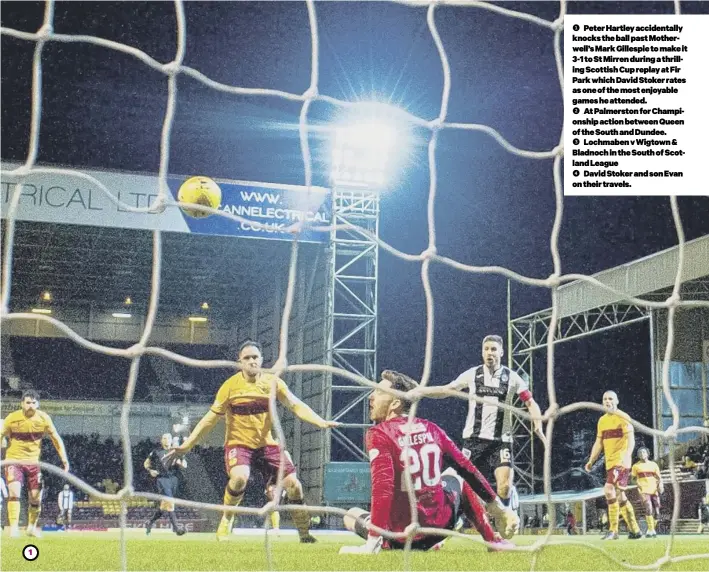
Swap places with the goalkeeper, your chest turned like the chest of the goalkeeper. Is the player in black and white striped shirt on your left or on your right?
on your right

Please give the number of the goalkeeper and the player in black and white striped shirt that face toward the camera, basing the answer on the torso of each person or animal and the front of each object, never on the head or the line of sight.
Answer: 1

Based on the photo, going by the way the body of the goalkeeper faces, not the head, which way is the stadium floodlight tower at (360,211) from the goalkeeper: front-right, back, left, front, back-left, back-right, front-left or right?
front-right

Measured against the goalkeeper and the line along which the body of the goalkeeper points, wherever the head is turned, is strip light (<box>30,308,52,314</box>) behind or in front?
in front

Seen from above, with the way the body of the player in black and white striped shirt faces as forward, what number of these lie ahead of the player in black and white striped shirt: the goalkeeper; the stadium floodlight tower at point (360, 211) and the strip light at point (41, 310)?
1

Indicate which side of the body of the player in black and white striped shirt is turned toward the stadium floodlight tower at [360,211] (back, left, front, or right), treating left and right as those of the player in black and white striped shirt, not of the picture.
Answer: back

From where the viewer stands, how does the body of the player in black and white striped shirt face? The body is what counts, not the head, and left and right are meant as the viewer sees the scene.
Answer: facing the viewer

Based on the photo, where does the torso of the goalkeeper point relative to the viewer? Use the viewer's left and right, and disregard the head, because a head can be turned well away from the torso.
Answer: facing away from the viewer and to the left of the viewer
